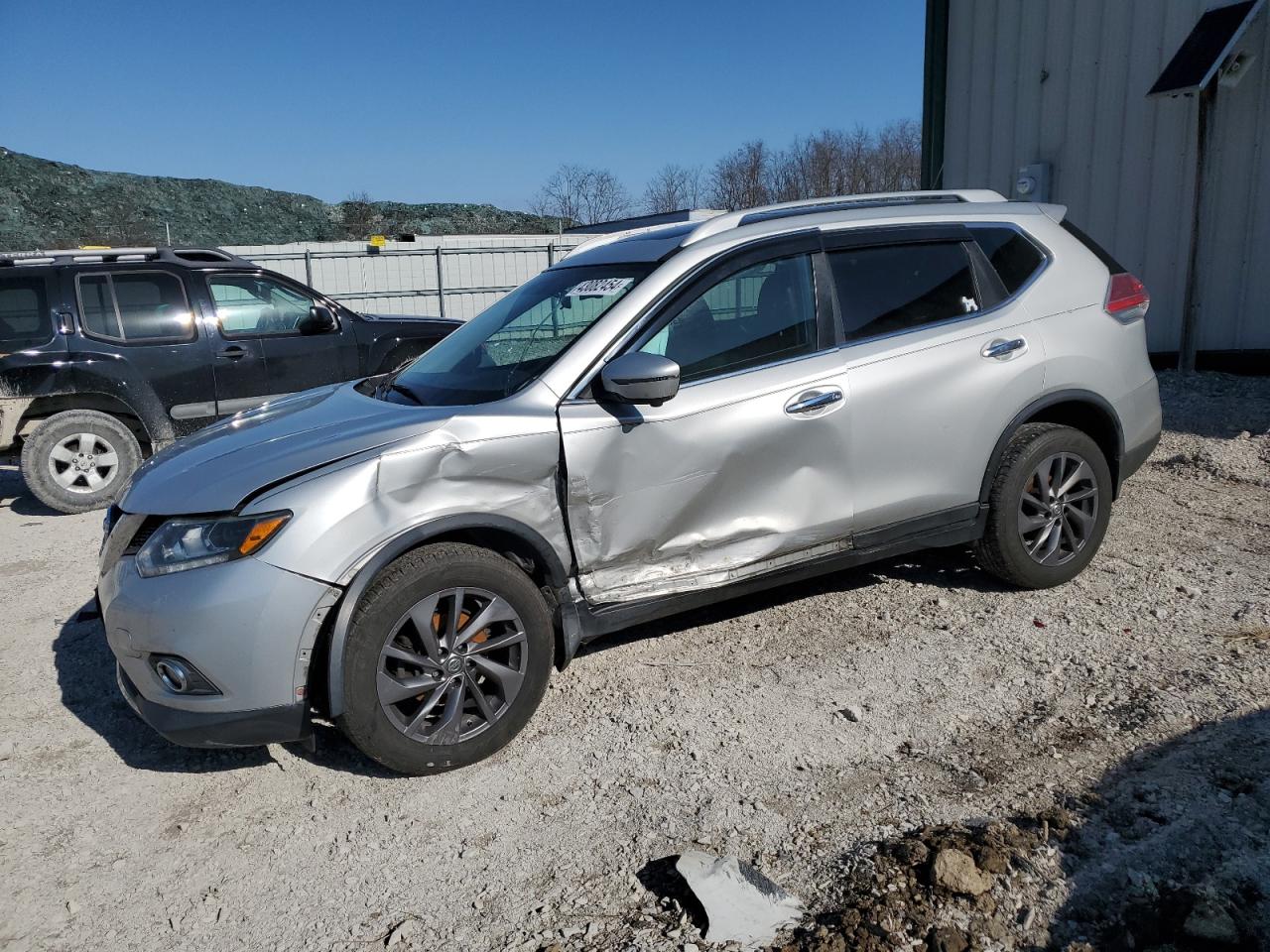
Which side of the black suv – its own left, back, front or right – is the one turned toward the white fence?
left

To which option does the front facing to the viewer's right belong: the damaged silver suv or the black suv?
the black suv

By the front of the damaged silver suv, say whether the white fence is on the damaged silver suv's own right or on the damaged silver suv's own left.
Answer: on the damaged silver suv's own right

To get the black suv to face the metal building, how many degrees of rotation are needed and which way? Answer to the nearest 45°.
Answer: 0° — it already faces it

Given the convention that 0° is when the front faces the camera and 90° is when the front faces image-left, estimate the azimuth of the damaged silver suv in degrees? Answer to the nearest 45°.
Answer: approximately 45°

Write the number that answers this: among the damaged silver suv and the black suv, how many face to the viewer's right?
1

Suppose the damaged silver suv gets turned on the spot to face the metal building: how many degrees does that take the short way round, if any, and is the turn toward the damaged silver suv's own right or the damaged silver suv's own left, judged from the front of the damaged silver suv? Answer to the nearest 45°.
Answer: approximately 180°

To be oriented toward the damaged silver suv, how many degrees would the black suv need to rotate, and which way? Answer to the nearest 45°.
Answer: approximately 90° to its right

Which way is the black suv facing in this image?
to the viewer's right

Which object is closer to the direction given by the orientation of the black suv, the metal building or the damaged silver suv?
the metal building

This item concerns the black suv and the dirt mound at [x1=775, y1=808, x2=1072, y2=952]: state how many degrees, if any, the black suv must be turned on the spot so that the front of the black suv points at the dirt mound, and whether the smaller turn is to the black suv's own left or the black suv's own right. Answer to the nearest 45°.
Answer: approximately 90° to the black suv's own right

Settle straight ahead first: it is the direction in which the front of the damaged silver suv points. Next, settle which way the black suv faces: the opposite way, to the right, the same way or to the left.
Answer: the opposite way

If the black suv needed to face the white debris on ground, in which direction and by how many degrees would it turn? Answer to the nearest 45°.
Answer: approximately 90° to its right
